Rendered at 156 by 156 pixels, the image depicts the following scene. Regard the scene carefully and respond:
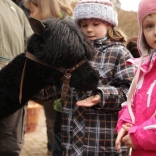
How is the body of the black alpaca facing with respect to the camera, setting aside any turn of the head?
to the viewer's right

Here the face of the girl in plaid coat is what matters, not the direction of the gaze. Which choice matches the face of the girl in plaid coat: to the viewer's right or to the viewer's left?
to the viewer's left

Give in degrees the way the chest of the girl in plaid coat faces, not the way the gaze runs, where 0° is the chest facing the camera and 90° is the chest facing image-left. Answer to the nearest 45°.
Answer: approximately 45°

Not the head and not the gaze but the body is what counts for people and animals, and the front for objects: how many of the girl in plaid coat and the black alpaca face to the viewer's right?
1
